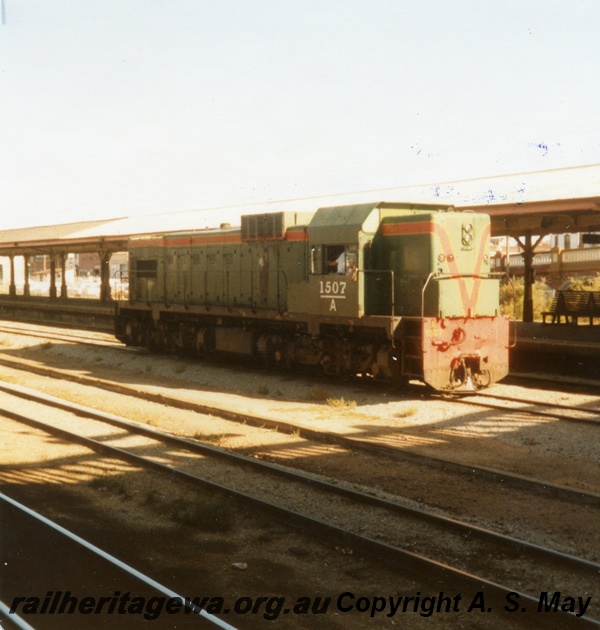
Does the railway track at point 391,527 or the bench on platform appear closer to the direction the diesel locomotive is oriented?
the railway track

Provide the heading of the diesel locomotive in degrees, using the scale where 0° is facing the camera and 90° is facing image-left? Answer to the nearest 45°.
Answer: approximately 315°

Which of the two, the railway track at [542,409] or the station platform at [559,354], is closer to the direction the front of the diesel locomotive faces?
the railway track

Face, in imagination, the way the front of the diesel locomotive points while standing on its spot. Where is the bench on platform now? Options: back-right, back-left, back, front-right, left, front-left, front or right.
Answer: left

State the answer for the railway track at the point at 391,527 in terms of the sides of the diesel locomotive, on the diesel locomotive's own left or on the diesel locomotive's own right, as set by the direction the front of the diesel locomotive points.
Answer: on the diesel locomotive's own right

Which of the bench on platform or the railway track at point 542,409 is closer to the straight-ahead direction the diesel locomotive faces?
the railway track

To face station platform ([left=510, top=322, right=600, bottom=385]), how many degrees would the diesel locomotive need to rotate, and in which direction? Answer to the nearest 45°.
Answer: approximately 90° to its left
